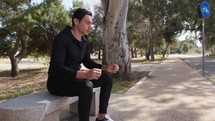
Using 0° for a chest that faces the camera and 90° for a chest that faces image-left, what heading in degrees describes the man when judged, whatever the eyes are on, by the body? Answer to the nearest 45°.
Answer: approximately 315°

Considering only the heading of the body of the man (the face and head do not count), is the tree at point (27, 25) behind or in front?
behind

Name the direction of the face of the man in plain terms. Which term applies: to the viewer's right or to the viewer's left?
to the viewer's right
